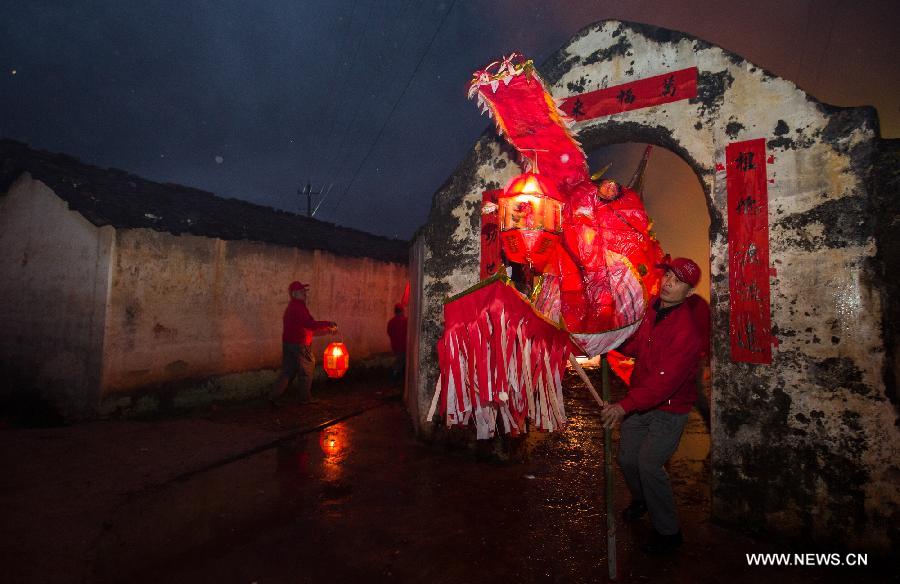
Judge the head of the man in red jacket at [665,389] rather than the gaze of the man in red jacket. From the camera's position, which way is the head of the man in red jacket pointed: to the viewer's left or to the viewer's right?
to the viewer's left

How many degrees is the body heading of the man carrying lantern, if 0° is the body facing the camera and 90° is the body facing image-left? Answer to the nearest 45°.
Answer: approximately 270°

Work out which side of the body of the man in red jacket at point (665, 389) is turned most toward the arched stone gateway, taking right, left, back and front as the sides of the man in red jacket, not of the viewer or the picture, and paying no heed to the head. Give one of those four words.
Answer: back

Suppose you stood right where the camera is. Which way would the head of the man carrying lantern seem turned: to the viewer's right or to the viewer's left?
to the viewer's right

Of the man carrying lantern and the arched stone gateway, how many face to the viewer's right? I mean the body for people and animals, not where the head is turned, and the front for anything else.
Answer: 1

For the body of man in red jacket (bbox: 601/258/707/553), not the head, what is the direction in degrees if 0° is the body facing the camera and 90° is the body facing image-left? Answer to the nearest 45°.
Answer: approximately 45°

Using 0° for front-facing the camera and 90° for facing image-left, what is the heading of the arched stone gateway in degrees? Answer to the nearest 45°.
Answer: approximately 45°

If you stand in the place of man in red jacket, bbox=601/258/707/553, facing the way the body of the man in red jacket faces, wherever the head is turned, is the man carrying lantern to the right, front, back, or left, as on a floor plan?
right
